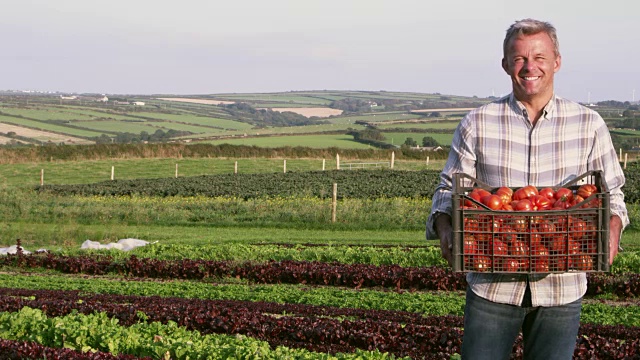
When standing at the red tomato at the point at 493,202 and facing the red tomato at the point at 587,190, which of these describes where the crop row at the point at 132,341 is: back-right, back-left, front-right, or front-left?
back-left

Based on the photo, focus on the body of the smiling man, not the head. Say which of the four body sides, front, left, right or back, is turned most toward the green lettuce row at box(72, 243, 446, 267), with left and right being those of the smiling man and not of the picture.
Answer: back

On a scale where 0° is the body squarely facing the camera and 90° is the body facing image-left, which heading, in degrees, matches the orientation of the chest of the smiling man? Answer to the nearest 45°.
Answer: approximately 0°

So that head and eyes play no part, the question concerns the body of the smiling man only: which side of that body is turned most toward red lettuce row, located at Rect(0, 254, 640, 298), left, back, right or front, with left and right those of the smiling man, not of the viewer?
back
